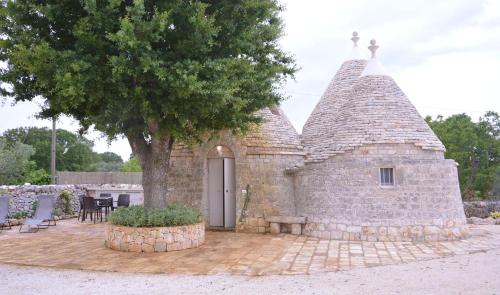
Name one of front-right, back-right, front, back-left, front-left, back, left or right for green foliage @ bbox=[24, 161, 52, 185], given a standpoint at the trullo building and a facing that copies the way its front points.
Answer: back-right

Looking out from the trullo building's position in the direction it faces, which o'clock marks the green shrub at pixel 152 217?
The green shrub is roughly at 2 o'clock from the trullo building.

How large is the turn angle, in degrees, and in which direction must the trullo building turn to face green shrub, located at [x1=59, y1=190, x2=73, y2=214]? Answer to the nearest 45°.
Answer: approximately 90° to its right

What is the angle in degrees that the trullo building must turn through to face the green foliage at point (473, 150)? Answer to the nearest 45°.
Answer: approximately 135° to its left

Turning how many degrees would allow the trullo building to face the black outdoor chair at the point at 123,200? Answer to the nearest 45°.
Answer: approximately 90° to its right

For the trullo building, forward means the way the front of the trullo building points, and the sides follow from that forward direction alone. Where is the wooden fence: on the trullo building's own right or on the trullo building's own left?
on the trullo building's own right

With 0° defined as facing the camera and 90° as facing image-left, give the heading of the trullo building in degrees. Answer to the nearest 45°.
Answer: approximately 0°

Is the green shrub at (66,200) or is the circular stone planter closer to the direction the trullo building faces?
the circular stone planter

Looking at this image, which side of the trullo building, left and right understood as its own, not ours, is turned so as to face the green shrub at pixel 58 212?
right

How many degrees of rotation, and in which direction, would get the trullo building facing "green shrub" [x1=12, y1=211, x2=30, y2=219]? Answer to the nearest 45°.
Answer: approximately 90° to its right
